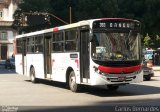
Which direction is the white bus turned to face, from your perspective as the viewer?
facing the viewer and to the right of the viewer
